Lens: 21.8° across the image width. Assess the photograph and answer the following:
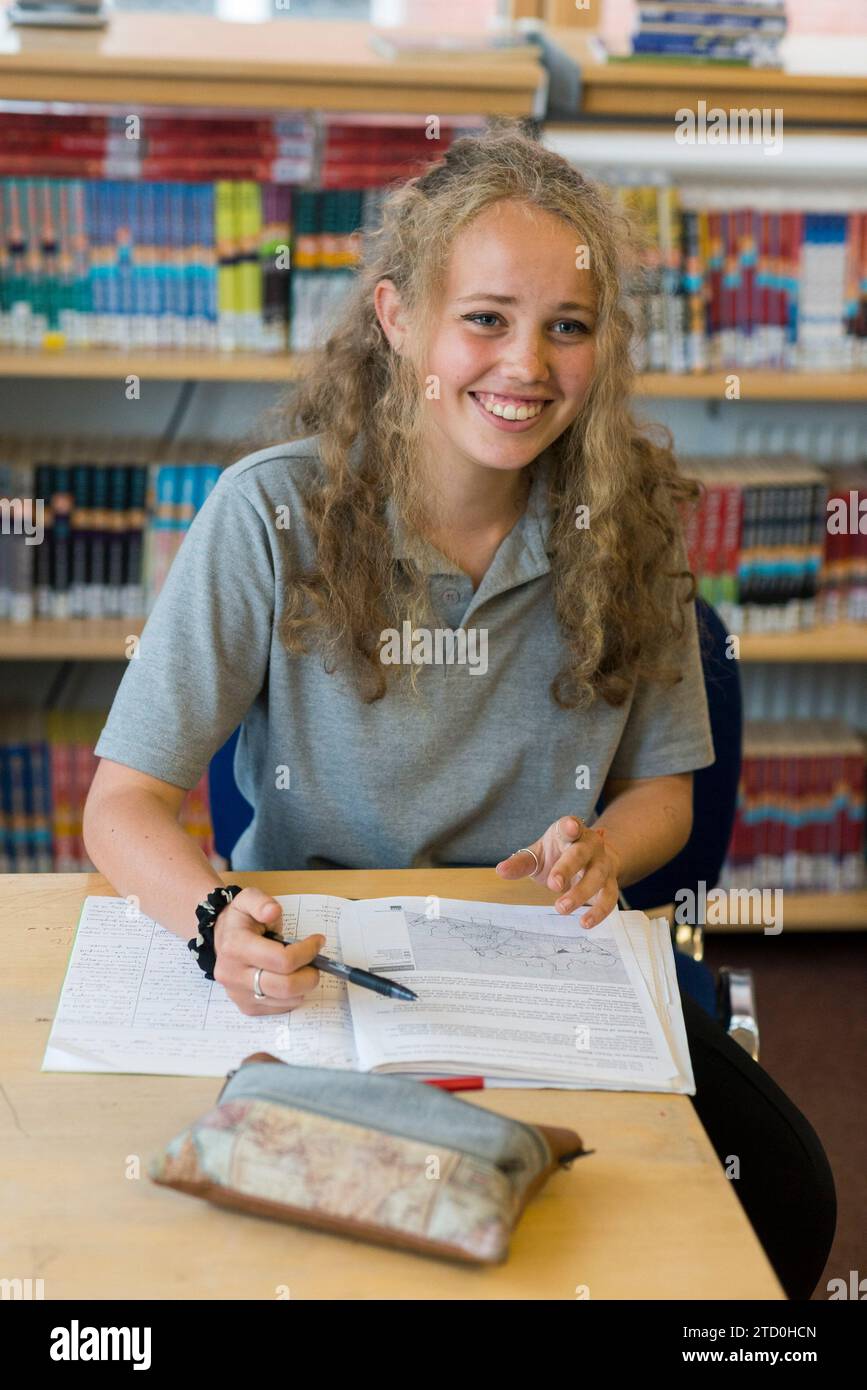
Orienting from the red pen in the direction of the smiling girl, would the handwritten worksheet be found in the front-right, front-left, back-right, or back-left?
front-left

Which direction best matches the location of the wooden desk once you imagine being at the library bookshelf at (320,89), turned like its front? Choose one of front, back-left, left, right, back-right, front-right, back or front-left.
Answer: front

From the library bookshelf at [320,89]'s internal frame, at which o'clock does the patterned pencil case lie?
The patterned pencil case is roughly at 12 o'clock from the library bookshelf.

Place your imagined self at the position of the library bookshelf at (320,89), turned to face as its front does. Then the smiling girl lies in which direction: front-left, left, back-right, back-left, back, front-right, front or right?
front

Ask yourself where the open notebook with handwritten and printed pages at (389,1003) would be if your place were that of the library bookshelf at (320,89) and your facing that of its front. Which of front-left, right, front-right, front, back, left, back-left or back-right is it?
front

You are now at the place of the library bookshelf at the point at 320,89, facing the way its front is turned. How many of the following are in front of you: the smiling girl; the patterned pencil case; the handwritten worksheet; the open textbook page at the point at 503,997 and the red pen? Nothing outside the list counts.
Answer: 5

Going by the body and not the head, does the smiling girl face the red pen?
yes

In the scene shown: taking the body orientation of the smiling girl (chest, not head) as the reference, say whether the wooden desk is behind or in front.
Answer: in front

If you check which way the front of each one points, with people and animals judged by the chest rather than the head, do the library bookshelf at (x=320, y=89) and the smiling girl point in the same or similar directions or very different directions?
same or similar directions

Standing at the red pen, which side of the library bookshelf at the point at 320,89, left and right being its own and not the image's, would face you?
front

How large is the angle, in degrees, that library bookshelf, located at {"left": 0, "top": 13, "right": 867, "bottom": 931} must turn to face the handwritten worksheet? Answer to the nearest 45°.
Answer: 0° — it already faces it

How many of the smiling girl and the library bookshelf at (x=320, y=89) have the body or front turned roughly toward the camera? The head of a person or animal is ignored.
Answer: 2

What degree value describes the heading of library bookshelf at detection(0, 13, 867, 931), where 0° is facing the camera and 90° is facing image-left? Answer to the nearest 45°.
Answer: approximately 0°

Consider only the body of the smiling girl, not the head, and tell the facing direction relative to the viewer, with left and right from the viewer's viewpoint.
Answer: facing the viewer
